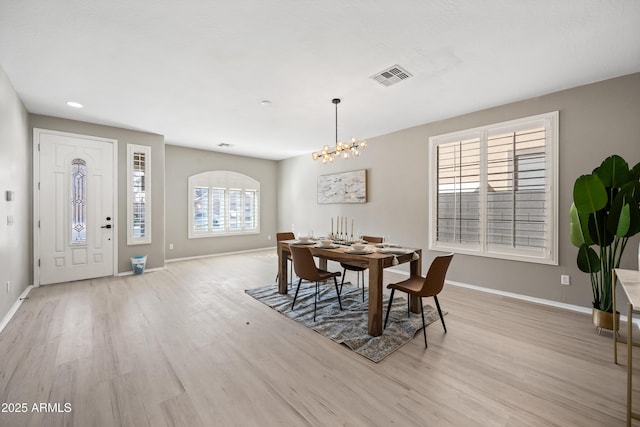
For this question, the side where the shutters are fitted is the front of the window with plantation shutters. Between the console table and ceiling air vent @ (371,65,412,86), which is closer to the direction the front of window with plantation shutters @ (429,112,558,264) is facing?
the ceiling air vent

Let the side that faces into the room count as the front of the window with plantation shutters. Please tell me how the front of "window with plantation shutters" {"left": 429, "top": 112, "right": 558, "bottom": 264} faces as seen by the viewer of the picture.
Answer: facing the viewer and to the left of the viewer

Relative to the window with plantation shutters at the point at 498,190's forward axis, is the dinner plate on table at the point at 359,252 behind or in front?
in front

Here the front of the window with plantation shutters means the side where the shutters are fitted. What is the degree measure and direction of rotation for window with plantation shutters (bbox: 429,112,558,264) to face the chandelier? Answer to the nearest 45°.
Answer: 0° — it already faces it

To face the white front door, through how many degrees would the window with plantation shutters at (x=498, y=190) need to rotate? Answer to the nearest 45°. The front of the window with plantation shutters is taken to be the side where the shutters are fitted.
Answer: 0° — it already faces it

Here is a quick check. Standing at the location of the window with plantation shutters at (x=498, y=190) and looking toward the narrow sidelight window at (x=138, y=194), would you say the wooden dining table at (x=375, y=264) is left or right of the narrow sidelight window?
left

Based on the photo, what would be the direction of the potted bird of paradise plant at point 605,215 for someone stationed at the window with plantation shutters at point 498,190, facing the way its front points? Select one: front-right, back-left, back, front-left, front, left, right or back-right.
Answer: left

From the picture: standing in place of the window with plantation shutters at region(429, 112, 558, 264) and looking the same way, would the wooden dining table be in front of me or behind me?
in front

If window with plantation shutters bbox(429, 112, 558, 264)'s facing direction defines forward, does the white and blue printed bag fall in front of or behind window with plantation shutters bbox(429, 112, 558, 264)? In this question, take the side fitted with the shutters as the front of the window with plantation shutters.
in front

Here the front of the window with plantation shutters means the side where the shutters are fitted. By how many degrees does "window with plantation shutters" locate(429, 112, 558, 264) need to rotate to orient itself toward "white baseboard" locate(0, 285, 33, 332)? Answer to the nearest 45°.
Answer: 0° — it already faces it

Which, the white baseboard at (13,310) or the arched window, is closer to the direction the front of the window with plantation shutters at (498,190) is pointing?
the white baseboard

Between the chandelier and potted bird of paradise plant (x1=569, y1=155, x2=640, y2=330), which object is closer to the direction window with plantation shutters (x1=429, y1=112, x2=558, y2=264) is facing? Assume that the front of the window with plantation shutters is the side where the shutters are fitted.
the chandelier

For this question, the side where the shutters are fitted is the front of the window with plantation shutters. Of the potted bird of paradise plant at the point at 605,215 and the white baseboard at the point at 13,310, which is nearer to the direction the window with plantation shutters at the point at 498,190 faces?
the white baseboard
